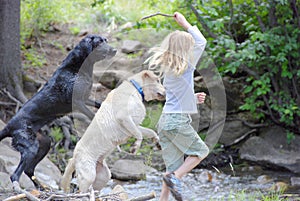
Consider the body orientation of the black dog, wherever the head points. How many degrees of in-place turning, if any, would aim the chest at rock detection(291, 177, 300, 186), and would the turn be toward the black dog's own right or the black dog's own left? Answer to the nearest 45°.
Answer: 0° — it already faces it

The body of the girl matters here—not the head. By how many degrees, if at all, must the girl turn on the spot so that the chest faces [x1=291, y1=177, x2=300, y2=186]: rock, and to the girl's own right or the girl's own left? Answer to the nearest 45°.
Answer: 0° — they already face it

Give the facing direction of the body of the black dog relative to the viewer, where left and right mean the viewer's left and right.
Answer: facing to the right of the viewer

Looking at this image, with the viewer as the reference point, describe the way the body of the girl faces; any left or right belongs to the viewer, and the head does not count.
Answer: facing away from the viewer and to the right of the viewer

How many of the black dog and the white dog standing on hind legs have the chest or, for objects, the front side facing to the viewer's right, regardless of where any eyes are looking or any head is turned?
2

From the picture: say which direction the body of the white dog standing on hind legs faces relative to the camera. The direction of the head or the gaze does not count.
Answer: to the viewer's right

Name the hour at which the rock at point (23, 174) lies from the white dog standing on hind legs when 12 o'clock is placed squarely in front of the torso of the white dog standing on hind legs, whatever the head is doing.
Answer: The rock is roughly at 8 o'clock from the white dog standing on hind legs.

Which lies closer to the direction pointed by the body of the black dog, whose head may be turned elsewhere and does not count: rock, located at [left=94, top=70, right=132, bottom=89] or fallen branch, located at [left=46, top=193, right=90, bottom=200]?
the rock

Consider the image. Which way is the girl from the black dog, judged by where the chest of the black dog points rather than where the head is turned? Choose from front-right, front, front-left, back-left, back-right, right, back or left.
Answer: front-right

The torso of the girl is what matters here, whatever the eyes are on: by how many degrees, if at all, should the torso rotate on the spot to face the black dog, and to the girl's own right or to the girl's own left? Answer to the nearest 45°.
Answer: approximately 90° to the girl's own left
